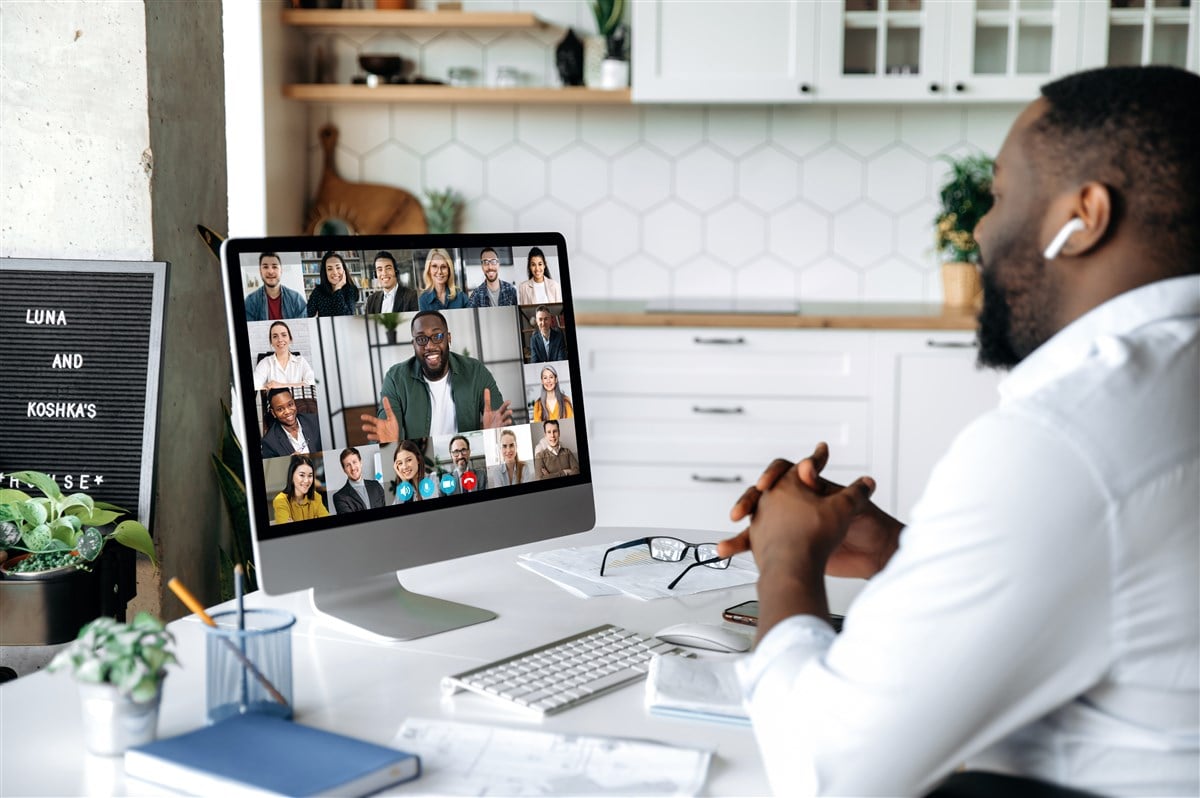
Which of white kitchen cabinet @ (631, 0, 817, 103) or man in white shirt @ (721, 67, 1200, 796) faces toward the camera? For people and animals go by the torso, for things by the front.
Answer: the white kitchen cabinet

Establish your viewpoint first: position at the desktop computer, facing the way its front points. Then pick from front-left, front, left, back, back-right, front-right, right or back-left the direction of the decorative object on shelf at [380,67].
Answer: back-left

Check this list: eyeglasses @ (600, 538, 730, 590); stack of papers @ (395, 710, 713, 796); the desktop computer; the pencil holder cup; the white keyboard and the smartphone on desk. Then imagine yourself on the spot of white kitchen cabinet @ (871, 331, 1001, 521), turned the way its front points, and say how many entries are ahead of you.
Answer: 6

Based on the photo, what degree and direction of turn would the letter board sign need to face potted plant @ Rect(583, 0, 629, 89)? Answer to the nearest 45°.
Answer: approximately 135° to its left

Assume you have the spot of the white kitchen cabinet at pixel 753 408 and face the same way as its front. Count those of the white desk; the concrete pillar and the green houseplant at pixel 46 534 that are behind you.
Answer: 0

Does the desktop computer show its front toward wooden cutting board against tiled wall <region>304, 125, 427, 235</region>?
no

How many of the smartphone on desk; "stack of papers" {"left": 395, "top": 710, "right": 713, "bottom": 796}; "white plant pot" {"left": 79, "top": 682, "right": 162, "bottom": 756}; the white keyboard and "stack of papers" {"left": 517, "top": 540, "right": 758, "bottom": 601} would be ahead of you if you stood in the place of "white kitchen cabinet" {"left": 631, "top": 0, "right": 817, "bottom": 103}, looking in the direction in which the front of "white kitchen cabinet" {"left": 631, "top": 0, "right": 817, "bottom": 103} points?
5

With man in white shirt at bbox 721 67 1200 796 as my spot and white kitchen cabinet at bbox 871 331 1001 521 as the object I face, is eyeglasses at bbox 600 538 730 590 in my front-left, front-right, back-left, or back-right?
front-left

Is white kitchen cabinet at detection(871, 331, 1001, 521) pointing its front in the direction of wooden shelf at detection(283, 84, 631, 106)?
no

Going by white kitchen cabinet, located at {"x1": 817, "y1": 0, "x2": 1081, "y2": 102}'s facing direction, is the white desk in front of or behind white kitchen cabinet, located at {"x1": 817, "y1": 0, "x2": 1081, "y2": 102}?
in front

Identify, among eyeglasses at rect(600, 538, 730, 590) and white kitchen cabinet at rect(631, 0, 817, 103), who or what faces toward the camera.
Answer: the white kitchen cabinet

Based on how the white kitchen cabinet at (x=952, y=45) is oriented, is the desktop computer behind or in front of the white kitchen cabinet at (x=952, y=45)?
in front

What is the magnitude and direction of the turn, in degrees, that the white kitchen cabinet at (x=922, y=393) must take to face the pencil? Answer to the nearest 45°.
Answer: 0° — it already faces it

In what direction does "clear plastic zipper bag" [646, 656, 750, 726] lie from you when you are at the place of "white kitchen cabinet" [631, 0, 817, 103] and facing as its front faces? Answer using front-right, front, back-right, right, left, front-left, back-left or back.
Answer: front

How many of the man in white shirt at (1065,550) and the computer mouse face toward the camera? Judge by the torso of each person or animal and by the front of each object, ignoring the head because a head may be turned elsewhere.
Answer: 0

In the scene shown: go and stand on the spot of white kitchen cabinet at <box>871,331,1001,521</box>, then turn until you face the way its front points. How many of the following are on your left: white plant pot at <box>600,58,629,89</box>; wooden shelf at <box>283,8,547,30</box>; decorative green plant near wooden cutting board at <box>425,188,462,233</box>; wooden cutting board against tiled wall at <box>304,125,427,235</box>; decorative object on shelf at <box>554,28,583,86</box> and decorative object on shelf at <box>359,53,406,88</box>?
0

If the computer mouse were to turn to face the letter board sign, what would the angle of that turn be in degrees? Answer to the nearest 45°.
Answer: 0° — it already faces it

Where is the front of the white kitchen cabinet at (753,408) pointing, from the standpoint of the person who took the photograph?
facing the viewer

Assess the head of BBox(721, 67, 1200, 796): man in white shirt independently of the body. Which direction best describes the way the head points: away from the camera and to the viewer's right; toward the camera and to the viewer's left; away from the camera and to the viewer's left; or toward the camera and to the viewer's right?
away from the camera and to the viewer's left
